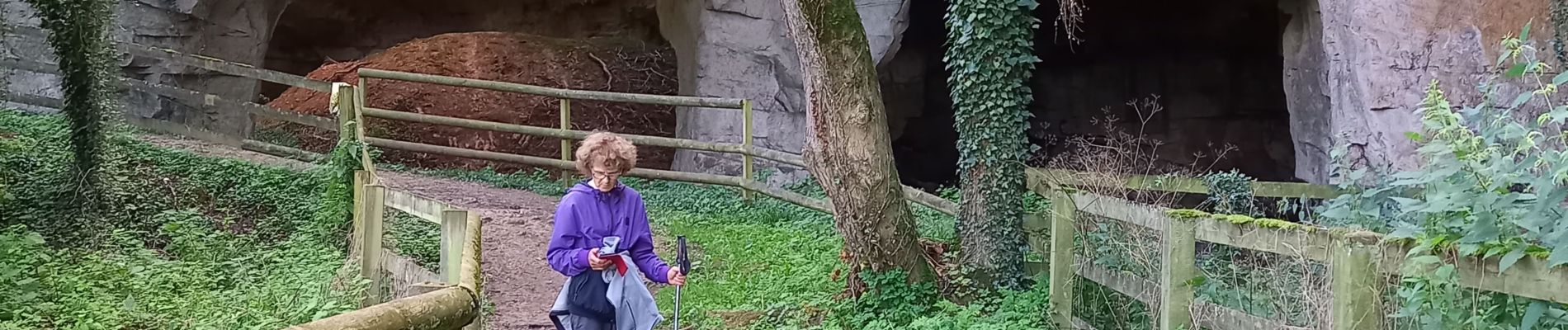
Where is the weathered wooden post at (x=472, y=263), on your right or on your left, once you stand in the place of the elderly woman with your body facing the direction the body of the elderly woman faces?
on your right

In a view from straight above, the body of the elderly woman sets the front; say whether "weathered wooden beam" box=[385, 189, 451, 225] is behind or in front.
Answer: behind

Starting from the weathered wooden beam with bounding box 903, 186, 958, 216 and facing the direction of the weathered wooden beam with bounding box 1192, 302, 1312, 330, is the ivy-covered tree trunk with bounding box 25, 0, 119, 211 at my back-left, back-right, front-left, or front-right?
back-right

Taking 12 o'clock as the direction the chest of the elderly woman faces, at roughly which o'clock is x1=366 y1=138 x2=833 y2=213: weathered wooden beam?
The weathered wooden beam is roughly at 6 o'clock from the elderly woman.

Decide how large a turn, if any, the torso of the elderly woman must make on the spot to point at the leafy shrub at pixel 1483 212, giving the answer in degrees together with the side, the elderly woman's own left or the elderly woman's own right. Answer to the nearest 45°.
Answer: approximately 45° to the elderly woman's own left

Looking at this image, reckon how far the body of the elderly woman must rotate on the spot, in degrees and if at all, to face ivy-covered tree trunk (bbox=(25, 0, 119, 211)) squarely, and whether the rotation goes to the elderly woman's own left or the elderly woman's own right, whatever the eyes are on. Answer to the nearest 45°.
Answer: approximately 135° to the elderly woman's own right

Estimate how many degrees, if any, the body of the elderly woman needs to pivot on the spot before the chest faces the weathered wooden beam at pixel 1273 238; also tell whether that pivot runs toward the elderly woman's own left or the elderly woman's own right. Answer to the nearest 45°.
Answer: approximately 90° to the elderly woman's own left

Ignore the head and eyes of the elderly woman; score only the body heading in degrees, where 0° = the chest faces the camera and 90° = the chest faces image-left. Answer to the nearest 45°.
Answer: approximately 0°

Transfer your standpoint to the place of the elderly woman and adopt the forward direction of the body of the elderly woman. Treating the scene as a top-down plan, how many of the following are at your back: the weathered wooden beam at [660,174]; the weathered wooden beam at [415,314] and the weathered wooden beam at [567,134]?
2

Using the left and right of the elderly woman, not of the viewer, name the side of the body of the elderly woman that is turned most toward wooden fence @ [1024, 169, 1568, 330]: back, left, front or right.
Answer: left

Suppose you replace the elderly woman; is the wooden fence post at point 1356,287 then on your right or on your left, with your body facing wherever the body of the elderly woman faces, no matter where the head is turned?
on your left
